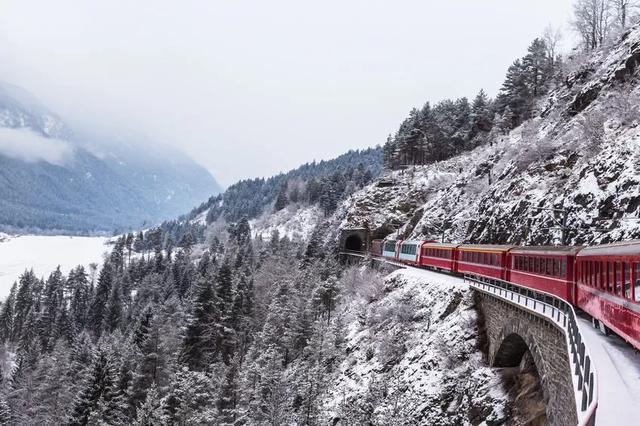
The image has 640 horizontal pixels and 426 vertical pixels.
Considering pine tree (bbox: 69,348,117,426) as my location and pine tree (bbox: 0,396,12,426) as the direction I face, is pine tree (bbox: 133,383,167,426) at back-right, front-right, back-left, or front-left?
back-left

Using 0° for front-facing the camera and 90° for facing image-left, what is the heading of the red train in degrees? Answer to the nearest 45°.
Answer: approximately 135°

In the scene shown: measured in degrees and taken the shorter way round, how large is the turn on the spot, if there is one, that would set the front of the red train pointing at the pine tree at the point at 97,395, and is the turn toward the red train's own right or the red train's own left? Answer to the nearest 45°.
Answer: approximately 45° to the red train's own left

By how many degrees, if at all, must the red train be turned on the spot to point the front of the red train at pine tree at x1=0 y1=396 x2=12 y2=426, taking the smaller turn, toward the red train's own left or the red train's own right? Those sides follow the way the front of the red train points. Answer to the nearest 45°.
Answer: approximately 45° to the red train's own left
